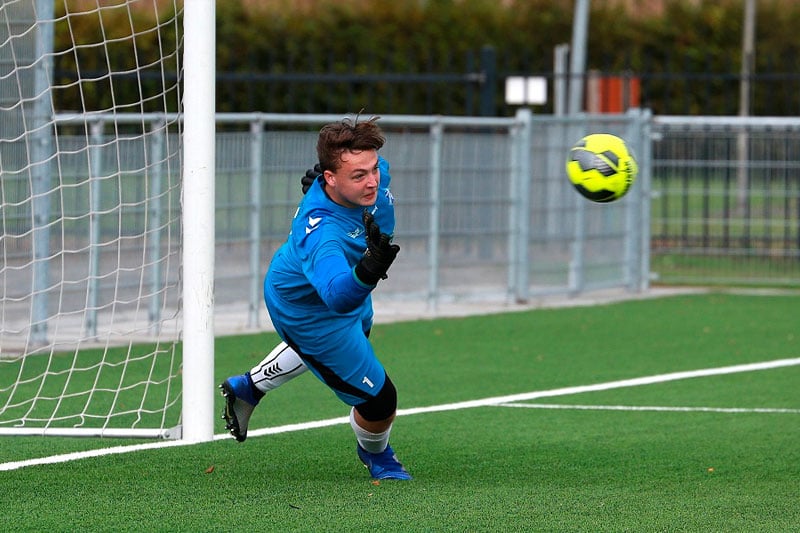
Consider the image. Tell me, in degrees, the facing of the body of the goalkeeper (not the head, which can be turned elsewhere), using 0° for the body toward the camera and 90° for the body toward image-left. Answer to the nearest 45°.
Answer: approximately 315°

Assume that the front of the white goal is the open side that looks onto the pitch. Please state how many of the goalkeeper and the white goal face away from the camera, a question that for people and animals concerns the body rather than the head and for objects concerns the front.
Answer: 0

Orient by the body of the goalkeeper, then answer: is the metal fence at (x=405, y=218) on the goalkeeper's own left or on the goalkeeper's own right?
on the goalkeeper's own left

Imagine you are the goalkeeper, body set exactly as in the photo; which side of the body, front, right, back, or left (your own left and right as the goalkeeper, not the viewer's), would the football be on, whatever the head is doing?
left

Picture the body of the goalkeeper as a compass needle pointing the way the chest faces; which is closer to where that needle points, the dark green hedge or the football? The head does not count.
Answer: the football

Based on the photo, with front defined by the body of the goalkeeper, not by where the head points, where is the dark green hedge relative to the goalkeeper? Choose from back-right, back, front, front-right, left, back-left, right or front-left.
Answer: back-left

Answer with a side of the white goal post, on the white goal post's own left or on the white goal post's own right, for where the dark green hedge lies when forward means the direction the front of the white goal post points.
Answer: on the white goal post's own left

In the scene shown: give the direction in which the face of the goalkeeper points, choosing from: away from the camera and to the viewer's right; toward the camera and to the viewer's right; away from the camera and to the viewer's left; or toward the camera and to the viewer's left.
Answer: toward the camera and to the viewer's right
